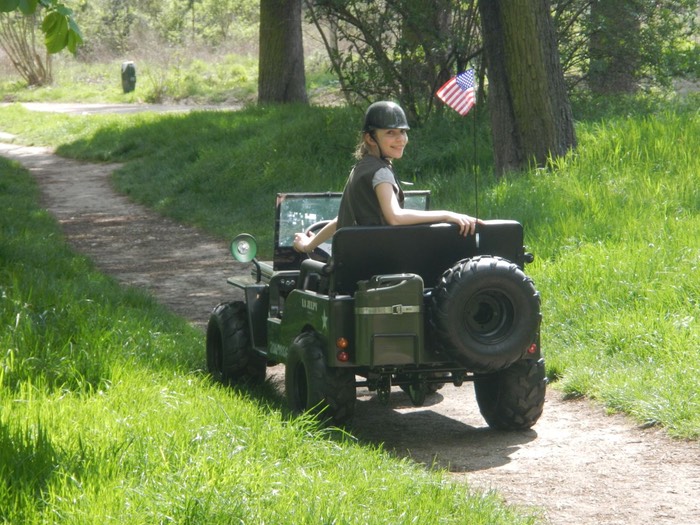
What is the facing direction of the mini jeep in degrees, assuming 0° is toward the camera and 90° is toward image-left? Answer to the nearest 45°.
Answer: approximately 135°
